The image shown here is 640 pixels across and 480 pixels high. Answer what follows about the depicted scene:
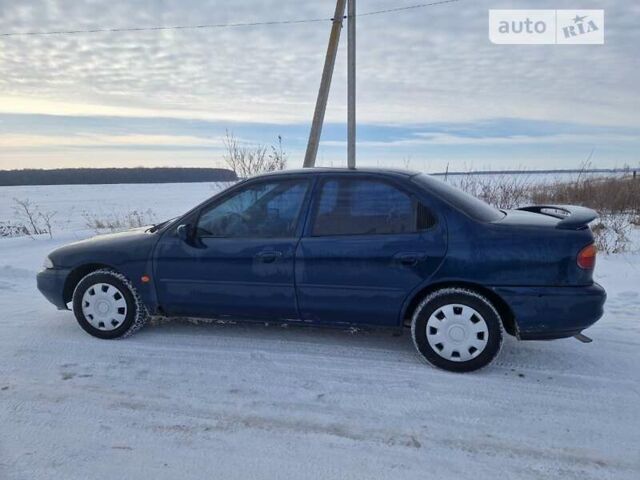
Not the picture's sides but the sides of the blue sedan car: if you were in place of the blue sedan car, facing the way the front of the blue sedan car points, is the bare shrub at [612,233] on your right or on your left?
on your right

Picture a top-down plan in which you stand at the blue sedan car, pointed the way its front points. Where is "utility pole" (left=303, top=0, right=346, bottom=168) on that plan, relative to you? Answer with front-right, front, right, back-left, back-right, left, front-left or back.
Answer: right

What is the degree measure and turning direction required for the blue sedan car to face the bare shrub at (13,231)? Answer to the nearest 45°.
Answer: approximately 45° to its right

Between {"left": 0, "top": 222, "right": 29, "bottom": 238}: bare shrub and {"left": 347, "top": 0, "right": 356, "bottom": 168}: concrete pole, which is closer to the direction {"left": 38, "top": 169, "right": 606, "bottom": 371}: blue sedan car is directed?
the bare shrub

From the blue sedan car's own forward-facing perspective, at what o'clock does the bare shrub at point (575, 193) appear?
The bare shrub is roughly at 4 o'clock from the blue sedan car.

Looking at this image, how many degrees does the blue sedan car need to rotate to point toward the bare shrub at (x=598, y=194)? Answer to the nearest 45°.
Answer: approximately 135° to its right

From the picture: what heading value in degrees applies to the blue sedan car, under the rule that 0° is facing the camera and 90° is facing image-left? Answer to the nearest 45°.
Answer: approximately 90°

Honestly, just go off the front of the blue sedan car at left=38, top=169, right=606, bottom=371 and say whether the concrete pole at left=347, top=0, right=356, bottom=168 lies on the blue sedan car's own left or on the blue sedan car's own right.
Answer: on the blue sedan car's own right
